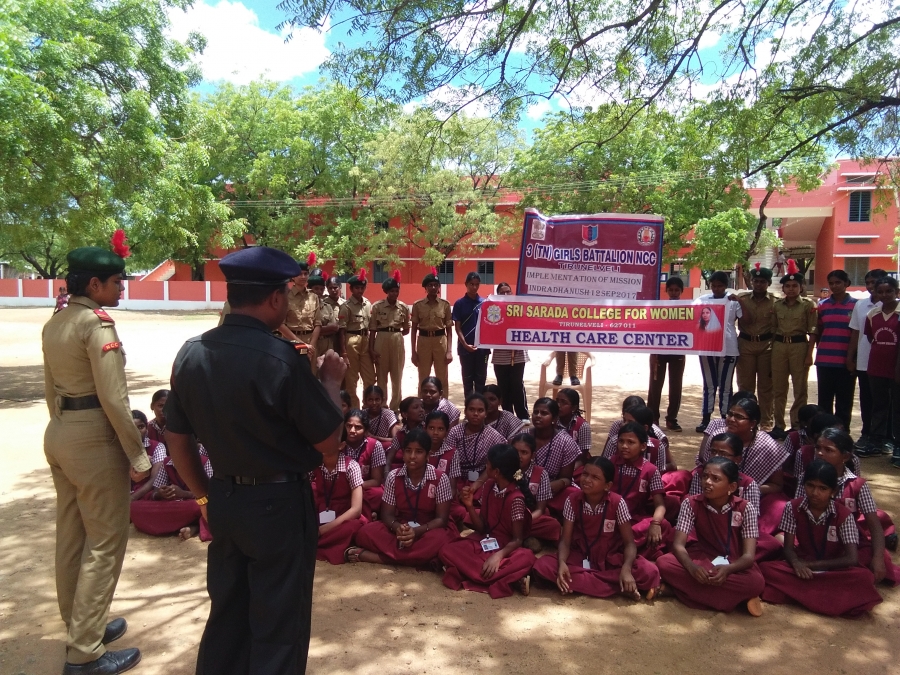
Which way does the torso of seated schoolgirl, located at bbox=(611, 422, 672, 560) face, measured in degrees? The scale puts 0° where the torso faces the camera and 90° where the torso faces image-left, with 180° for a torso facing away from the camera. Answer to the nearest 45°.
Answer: approximately 45°

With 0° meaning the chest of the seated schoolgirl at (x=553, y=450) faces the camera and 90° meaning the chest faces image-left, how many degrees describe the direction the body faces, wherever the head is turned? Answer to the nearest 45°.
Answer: approximately 45°

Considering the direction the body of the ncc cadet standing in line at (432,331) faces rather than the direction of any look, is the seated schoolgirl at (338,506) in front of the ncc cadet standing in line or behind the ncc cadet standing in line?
in front

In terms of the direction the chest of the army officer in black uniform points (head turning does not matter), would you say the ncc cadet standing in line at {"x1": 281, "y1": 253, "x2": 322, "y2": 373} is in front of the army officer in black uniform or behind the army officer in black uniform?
in front

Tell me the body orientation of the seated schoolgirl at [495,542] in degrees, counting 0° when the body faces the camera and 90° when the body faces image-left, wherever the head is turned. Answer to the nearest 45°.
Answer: approximately 45°

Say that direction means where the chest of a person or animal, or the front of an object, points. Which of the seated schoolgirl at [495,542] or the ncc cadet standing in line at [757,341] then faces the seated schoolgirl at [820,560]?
the ncc cadet standing in line

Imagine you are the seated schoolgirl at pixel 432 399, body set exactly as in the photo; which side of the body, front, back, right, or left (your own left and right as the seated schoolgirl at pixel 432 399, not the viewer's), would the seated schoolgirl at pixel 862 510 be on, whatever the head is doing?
left

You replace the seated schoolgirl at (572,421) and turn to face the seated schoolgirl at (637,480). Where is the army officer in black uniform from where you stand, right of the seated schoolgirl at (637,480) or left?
right

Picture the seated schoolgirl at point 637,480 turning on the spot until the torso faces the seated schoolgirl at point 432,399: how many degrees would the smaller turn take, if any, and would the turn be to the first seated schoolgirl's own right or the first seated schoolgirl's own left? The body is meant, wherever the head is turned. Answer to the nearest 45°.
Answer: approximately 90° to the first seated schoolgirl's own right

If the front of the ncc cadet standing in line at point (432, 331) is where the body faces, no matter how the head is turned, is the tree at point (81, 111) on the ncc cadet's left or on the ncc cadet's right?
on the ncc cadet's right

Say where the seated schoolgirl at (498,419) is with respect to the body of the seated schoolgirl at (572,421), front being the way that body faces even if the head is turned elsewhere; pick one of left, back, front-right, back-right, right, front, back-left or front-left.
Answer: front-right

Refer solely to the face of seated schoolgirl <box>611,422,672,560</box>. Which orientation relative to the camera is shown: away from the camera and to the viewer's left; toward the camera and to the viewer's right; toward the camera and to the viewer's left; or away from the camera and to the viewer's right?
toward the camera and to the viewer's left

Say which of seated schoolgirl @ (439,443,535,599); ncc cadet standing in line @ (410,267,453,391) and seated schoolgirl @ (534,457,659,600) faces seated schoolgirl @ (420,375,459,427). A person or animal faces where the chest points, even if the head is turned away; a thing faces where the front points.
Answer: the ncc cadet standing in line
